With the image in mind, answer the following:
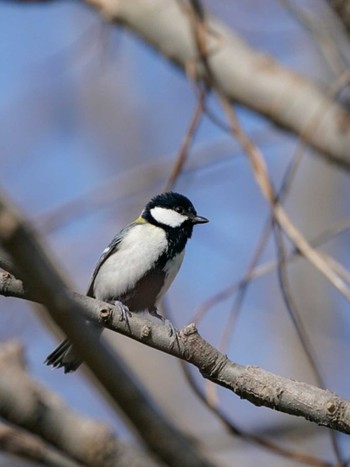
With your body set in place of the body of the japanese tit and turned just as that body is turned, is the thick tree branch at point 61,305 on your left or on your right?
on your right

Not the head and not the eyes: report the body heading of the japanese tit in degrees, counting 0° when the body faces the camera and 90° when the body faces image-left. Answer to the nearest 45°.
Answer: approximately 315°
